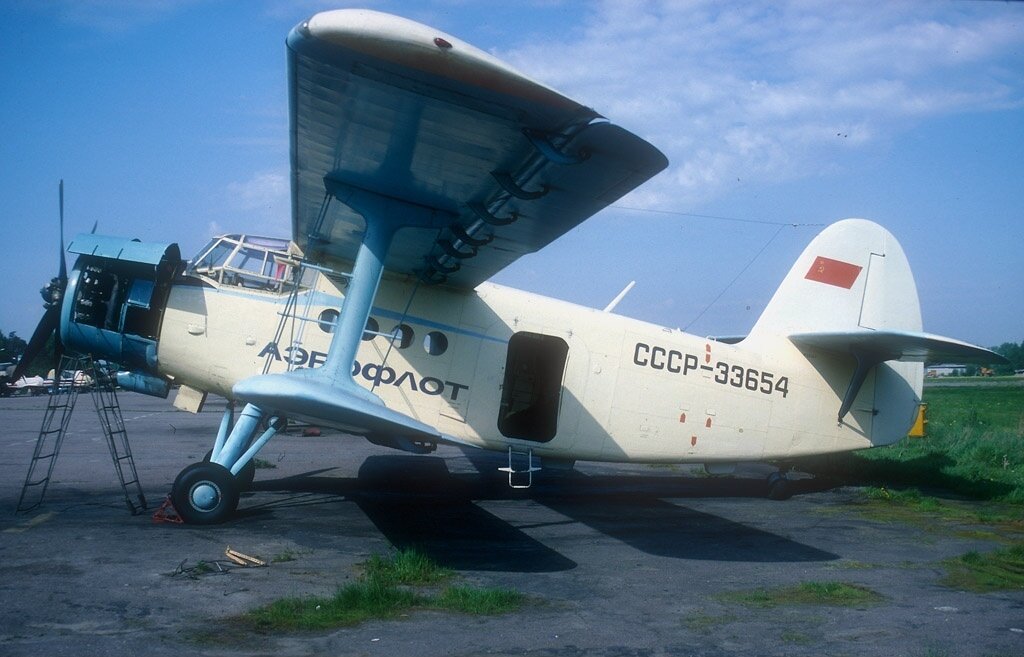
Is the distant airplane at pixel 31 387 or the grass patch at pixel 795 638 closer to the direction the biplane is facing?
the distant airplane

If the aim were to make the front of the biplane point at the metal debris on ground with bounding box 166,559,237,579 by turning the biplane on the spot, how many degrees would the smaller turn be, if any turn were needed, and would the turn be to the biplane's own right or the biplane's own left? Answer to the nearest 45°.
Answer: approximately 45° to the biplane's own left

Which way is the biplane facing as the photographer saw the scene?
facing to the left of the viewer

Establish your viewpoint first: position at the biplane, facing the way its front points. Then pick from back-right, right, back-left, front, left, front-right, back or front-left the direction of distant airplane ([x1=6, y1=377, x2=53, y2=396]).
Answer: front-right

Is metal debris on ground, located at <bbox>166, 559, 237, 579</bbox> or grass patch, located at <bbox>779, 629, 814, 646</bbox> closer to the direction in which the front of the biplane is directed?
the metal debris on ground

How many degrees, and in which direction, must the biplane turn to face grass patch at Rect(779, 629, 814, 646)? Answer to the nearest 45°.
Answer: approximately 135° to its left

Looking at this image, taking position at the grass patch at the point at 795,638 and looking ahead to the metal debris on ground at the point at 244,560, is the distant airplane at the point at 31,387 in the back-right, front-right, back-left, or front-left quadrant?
front-right
